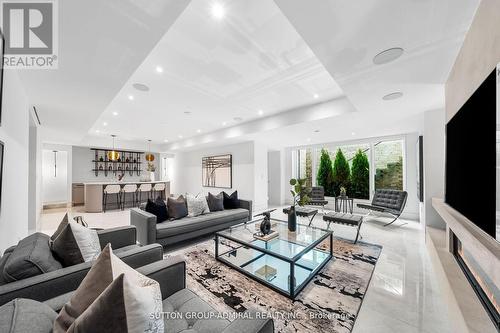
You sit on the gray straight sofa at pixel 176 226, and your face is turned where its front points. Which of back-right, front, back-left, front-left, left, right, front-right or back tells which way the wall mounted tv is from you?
front

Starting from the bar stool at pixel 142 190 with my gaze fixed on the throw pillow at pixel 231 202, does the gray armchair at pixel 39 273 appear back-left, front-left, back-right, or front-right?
front-right

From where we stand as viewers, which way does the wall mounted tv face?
facing to the left of the viewer

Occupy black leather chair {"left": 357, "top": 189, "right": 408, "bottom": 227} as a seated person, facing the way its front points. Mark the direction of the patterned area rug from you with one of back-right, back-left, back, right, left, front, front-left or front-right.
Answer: front-left

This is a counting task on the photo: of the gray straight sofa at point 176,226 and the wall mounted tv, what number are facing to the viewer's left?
1

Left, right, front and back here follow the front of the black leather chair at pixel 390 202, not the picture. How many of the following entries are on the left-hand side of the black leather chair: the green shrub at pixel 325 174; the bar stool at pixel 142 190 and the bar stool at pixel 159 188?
0

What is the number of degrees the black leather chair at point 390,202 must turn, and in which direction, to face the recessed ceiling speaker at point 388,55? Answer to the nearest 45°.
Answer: approximately 45° to its left

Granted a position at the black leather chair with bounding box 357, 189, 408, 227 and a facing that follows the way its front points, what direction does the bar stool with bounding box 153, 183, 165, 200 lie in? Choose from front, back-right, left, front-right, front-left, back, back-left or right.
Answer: front-right

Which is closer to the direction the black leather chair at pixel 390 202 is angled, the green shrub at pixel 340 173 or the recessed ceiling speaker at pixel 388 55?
the recessed ceiling speaker

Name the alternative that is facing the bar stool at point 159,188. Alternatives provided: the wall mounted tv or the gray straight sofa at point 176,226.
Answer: the wall mounted tv

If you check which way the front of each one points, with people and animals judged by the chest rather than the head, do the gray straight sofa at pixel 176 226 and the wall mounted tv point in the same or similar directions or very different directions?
very different directions

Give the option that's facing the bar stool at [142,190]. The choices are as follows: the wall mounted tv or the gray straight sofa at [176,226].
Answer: the wall mounted tv

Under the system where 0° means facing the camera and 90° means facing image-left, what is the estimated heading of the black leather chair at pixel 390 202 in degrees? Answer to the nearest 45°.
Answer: approximately 45°

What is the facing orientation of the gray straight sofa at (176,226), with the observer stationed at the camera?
facing the viewer and to the right of the viewer

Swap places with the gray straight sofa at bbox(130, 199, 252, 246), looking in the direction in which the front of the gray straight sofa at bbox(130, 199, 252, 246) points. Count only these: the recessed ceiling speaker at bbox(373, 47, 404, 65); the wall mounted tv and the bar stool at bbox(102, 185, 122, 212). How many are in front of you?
2

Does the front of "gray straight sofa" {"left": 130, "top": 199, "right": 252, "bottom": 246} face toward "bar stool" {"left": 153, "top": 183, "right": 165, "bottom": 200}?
no

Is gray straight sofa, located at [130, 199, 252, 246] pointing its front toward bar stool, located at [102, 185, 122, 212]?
no

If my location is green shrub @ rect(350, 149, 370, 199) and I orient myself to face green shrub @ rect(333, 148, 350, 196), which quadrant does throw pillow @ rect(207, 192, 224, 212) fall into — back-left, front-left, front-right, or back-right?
front-left
